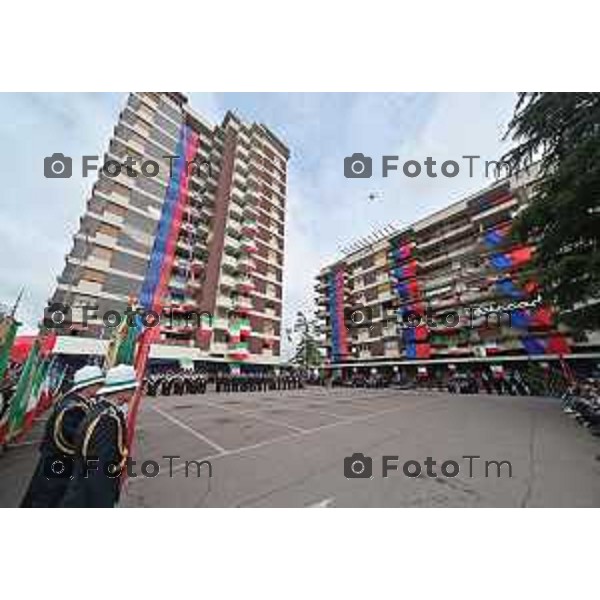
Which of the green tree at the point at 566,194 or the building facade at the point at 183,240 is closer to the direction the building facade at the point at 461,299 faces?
the building facade

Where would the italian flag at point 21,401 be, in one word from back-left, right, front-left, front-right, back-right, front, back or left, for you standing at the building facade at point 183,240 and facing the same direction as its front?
front-right

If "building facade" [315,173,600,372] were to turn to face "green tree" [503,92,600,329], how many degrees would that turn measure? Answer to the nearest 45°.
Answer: approximately 45° to its left

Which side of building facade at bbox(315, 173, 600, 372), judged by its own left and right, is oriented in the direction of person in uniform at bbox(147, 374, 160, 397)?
front

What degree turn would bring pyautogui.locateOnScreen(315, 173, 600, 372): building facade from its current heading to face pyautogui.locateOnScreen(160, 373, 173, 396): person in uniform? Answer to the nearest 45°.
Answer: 0° — it already faces them

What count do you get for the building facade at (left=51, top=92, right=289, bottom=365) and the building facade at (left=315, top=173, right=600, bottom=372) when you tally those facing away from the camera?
0

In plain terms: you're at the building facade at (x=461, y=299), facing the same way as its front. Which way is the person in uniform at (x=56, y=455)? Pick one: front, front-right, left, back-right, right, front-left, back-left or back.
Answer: front-left

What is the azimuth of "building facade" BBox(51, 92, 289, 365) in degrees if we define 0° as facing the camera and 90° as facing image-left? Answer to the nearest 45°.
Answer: approximately 315°

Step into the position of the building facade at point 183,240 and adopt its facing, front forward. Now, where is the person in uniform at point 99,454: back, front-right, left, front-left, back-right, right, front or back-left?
front-right

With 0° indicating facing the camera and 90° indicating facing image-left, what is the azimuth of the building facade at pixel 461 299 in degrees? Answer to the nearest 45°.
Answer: approximately 45°
